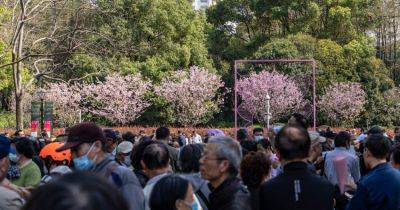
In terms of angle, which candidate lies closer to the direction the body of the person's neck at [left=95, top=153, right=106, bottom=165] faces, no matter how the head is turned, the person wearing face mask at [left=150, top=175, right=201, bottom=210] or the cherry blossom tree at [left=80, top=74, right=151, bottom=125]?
the person wearing face mask

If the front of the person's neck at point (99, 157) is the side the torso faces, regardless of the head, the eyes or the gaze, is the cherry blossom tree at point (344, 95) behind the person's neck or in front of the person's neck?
behind

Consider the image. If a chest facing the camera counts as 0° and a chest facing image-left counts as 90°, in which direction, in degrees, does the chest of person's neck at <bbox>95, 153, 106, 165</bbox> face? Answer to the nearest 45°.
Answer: approximately 45°

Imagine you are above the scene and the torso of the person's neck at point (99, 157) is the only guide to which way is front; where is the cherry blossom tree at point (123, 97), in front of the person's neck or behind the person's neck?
behind

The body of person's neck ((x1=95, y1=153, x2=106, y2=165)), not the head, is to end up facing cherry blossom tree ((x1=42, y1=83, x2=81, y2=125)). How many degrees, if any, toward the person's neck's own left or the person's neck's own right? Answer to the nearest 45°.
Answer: approximately 135° to the person's neck's own right
